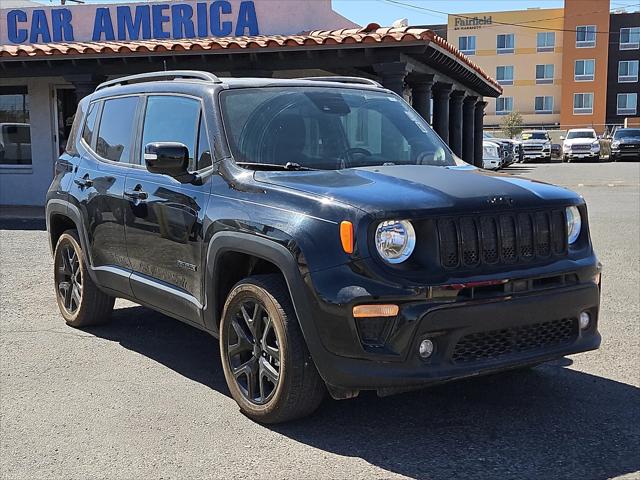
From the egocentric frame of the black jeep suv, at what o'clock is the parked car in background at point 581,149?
The parked car in background is roughly at 8 o'clock from the black jeep suv.

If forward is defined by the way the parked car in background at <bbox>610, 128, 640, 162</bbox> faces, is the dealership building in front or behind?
in front

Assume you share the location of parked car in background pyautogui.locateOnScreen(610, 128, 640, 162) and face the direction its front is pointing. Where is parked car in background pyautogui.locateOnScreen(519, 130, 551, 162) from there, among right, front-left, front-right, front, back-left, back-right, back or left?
right

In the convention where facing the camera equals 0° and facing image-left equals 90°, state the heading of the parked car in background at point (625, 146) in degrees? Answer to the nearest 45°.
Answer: approximately 0°

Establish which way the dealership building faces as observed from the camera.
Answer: facing the viewer

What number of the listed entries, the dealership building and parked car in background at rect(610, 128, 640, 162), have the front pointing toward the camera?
2

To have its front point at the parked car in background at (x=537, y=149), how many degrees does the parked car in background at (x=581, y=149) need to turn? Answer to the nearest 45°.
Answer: approximately 90° to its right

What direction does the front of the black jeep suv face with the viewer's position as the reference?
facing the viewer and to the right of the viewer

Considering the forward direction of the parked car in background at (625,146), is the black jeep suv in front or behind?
in front

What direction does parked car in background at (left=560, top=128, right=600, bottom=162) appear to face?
toward the camera

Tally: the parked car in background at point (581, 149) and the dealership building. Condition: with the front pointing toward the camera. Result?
2

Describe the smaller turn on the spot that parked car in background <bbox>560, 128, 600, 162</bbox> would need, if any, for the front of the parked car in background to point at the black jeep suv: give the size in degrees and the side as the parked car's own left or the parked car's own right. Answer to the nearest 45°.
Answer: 0° — it already faces it

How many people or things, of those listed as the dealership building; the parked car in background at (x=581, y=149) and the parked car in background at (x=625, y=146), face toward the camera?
3

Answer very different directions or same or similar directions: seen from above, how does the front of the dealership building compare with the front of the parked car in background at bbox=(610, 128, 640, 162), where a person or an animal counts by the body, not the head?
same or similar directions
